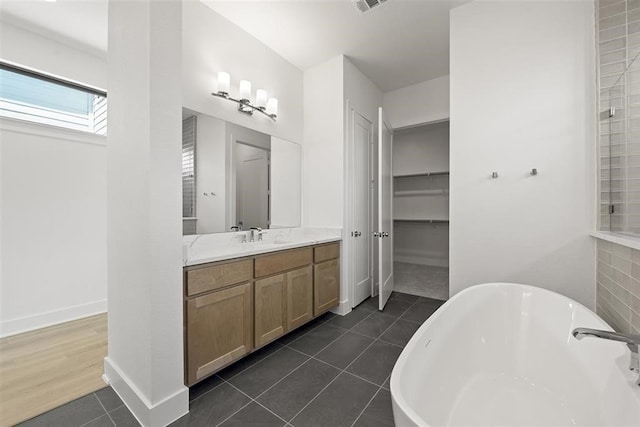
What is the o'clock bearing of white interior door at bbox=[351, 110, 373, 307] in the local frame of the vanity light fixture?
The white interior door is roughly at 10 o'clock from the vanity light fixture.

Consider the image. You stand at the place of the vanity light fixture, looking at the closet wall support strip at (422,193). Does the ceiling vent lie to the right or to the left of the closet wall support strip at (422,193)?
right

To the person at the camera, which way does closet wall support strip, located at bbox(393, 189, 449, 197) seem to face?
facing the viewer

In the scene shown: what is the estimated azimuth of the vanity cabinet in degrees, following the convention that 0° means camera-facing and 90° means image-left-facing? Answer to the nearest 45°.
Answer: approximately 315°

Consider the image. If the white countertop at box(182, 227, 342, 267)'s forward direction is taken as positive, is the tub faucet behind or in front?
in front

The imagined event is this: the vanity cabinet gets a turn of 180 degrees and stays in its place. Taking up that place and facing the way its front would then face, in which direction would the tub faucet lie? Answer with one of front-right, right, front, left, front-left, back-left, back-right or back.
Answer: back

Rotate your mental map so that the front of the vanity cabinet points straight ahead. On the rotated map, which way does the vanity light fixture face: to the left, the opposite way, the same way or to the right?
the same way

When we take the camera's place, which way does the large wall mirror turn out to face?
facing the viewer and to the right of the viewer

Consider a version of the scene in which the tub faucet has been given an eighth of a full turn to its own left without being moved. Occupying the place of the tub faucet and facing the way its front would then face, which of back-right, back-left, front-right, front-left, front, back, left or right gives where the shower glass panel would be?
back-right

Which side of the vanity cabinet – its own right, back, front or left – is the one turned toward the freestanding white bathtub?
front

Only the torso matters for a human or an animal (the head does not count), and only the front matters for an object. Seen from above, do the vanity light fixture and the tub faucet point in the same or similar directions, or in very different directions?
very different directions

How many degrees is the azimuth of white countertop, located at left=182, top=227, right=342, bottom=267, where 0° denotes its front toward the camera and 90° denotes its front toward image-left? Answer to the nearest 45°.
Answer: approximately 315°

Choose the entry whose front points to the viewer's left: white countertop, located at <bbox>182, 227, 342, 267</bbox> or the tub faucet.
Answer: the tub faucet

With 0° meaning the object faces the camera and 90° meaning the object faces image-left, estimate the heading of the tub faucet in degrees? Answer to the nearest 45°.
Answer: approximately 90°

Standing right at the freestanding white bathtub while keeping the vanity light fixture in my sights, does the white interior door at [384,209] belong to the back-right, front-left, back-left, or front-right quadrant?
front-right

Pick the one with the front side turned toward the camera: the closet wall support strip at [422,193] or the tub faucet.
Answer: the closet wall support strip

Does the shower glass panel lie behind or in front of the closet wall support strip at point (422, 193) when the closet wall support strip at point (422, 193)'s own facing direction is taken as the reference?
in front

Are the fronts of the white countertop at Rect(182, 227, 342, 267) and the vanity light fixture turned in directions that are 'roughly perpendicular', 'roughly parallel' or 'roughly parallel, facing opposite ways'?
roughly parallel

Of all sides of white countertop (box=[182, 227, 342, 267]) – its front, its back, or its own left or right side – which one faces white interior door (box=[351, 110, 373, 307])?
left
